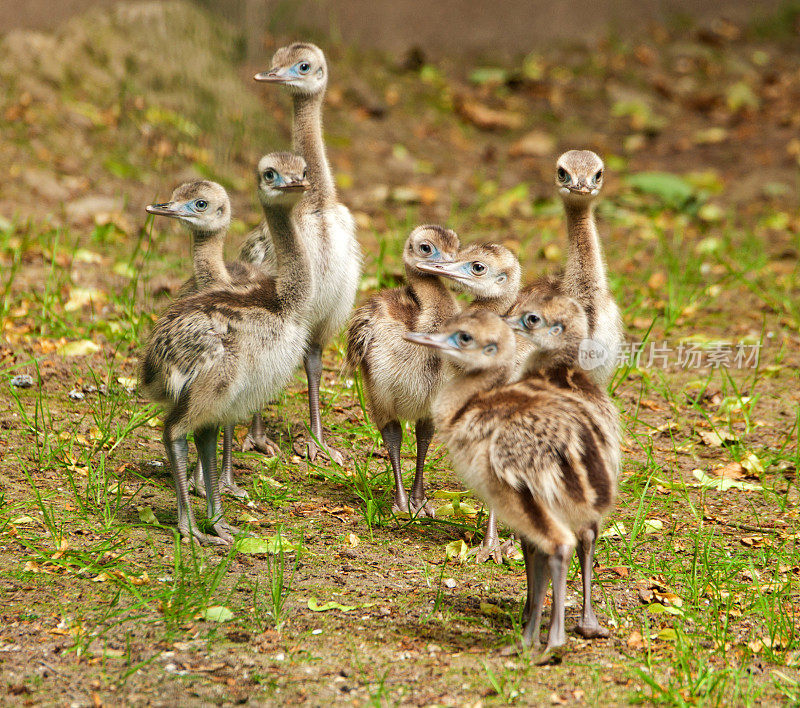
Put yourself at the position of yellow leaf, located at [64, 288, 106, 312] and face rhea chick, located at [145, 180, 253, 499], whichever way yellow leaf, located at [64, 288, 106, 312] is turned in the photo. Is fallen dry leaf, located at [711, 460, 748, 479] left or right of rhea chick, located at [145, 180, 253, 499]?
left

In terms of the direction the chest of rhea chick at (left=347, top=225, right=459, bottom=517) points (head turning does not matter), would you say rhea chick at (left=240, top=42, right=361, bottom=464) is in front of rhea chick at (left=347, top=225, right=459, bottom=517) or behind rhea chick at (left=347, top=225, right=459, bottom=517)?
behind

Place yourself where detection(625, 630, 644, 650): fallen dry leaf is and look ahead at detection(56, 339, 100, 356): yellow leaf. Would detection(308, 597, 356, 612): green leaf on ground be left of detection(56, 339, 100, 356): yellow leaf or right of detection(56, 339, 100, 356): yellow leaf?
left

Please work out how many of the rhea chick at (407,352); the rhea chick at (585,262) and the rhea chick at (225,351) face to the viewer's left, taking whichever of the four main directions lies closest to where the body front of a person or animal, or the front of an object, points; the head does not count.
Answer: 0

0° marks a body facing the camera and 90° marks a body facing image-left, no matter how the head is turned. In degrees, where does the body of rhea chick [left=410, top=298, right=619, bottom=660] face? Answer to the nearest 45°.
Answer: approximately 135°

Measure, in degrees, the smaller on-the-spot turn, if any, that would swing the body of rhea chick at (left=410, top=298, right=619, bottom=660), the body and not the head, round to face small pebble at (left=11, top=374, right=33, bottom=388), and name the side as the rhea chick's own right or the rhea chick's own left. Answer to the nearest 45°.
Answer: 0° — it already faces it

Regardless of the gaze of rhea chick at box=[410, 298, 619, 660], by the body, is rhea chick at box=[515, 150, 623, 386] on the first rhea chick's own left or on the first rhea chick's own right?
on the first rhea chick's own right

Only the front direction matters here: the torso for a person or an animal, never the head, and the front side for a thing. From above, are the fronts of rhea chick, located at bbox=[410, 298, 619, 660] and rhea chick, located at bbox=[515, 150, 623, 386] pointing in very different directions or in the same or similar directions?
very different directions

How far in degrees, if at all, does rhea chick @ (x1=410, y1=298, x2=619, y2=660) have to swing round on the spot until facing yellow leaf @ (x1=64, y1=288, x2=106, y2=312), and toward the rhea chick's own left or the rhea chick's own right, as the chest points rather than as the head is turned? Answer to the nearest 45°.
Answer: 0° — it already faces it

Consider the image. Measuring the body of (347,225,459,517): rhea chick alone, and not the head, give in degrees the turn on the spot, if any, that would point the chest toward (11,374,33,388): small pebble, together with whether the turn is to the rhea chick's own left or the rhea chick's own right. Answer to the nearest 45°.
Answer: approximately 135° to the rhea chick's own right

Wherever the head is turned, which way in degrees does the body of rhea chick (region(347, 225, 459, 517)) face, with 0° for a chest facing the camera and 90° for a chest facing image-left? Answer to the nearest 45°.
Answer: approximately 315°
